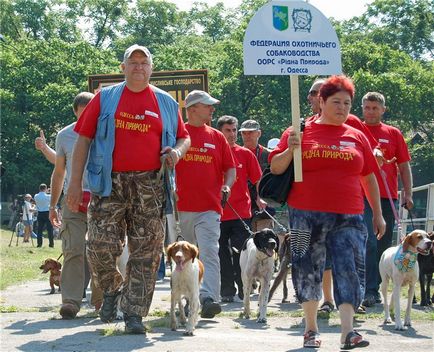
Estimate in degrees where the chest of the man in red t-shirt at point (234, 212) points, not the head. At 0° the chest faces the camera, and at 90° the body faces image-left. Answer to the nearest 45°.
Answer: approximately 0°

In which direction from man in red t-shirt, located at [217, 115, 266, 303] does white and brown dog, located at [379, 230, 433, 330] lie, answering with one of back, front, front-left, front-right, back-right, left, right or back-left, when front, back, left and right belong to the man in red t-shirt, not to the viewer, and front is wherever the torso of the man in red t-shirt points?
front-left

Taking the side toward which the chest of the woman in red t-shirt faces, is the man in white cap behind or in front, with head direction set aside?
behind

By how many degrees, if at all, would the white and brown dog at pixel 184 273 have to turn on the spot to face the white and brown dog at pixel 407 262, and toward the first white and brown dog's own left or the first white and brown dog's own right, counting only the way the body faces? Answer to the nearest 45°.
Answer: approximately 90° to the first white and brown dog's own left

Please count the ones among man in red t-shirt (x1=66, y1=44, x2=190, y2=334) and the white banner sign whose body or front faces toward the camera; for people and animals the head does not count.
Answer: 2

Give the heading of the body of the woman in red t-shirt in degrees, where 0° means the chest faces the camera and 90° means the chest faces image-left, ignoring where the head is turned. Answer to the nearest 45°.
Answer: approximately 0°
